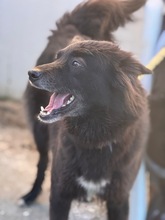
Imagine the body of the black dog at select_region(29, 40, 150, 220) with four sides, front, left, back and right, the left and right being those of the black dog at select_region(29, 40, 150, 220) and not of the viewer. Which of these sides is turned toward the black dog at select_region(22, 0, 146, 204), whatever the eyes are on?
back

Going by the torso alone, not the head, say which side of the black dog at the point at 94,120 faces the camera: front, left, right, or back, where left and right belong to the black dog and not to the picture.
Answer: front
